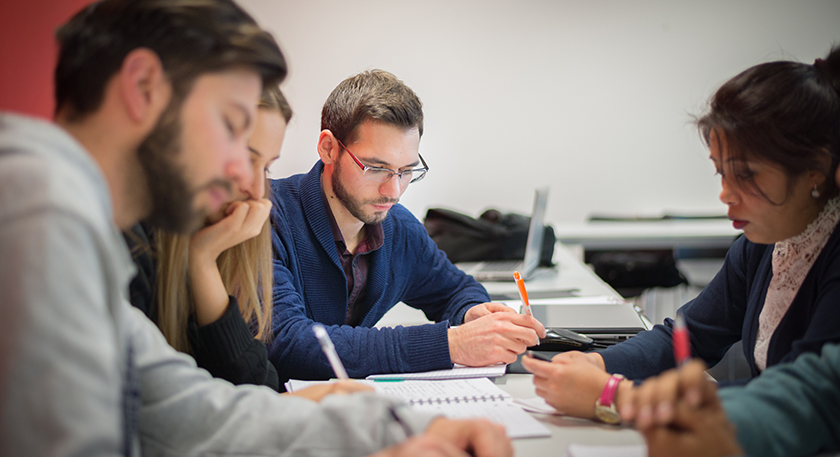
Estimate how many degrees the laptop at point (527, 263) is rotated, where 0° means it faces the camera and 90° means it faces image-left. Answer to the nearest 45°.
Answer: approximately 90°

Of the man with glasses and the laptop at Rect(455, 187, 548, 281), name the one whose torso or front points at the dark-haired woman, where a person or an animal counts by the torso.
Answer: the man with glasses

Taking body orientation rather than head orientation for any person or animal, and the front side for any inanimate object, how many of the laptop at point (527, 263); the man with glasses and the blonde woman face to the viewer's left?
1

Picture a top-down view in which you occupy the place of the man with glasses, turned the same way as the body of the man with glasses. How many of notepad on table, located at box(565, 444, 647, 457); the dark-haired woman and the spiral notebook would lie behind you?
0

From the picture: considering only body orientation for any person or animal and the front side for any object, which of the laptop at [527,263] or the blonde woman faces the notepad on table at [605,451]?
the blonde woman

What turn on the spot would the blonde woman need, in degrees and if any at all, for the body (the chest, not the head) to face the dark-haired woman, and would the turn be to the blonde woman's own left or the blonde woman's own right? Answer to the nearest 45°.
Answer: approximately 45° to the blonde woman's own left

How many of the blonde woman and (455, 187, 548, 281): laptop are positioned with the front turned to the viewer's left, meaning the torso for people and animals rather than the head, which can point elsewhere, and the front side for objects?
1

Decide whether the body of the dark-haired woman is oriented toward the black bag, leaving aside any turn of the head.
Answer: no

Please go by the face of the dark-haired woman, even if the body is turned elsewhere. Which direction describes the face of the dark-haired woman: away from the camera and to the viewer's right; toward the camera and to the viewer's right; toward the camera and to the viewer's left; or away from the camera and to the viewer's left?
toward the camera and to the viewer's left

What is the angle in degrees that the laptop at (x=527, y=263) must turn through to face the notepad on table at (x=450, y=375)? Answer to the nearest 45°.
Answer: approximately 90° to its left

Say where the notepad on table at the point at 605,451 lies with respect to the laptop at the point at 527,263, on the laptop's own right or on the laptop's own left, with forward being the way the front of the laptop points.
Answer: on the laptop's own left

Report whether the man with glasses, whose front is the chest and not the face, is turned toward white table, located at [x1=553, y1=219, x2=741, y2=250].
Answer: no
